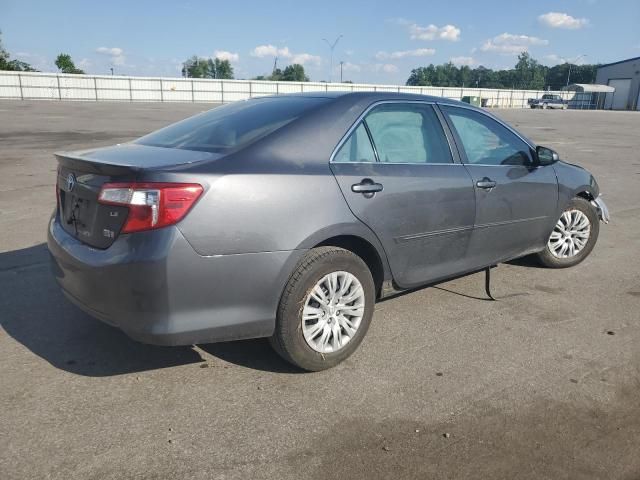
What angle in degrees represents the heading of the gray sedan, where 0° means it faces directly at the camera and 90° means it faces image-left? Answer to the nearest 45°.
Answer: approximately 225°
